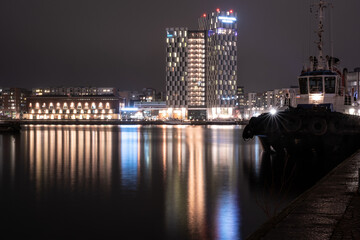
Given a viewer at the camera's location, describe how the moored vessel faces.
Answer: facing the viewer and to the left of the viewer
